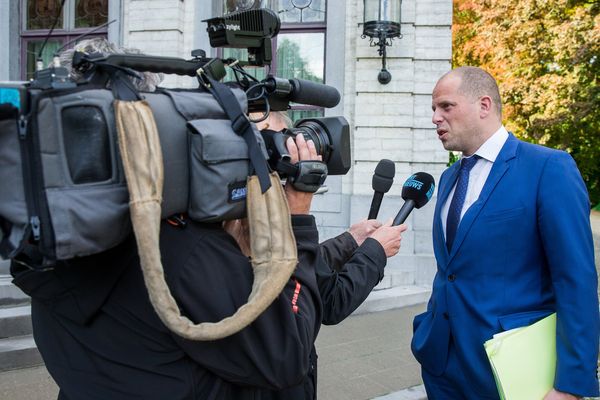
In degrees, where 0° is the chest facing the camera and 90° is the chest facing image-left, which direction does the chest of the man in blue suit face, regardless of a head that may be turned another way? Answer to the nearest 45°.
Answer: approximately 45°

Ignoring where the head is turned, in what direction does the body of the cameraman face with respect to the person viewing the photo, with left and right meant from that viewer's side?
facing away from the viewer and to the right of the viewer

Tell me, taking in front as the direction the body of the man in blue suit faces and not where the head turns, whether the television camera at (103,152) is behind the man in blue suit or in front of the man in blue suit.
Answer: in front

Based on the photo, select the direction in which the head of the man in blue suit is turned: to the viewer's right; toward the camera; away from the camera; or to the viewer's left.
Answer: to the viewer's left

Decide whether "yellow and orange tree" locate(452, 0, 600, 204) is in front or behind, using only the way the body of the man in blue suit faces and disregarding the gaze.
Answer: behind
